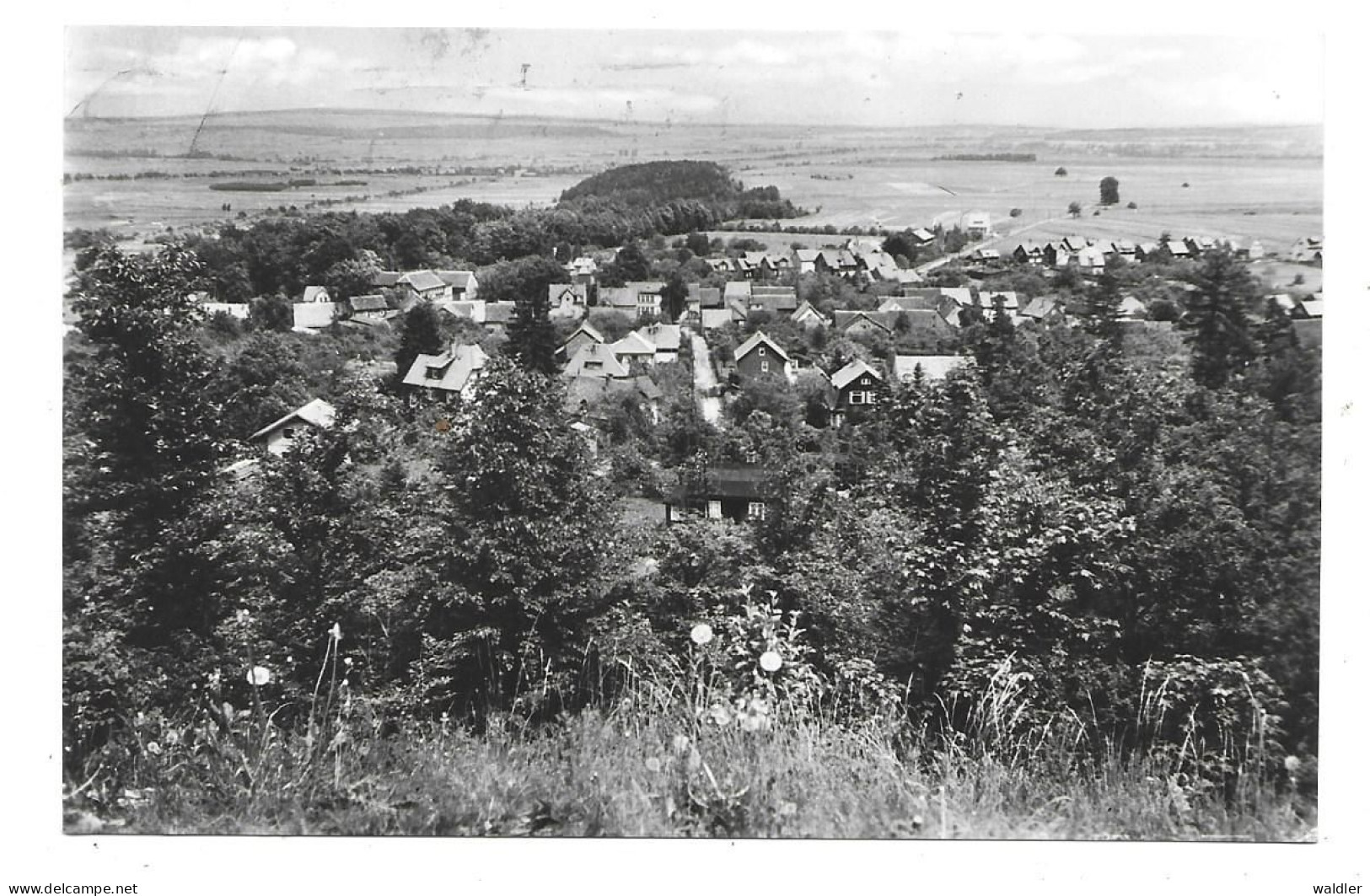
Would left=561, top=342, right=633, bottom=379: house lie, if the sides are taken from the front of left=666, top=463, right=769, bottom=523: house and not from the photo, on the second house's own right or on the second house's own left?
on the second house's own right

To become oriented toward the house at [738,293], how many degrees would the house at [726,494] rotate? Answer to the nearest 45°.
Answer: approximately 180°

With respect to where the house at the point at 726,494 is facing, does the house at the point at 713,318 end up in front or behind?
behind

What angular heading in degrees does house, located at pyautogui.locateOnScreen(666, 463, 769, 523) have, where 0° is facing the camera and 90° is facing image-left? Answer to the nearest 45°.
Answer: approximately 0°
